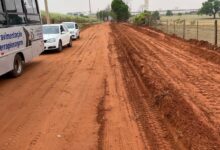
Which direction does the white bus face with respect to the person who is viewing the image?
facing the viewer and to the left of the viewer

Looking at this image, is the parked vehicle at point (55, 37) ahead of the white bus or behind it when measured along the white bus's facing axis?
behind

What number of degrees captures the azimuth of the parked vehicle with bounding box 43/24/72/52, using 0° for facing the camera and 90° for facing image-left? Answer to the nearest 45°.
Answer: approximately 45°

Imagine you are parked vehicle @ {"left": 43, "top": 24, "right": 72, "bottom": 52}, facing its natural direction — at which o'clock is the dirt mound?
The dirt mound is roughly at 10 o'clock from the parked vehicle.

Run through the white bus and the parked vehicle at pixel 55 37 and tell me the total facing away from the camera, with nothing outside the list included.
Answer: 0
